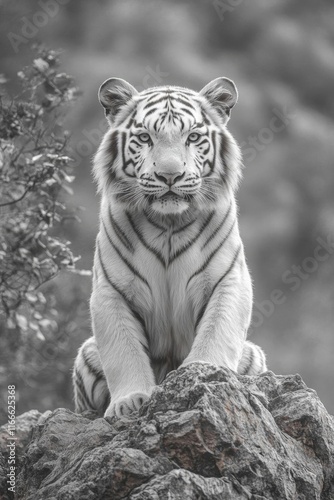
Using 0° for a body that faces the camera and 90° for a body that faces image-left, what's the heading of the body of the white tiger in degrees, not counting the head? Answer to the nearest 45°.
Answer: approximately 0°
